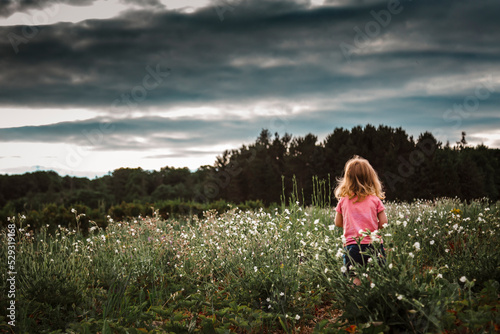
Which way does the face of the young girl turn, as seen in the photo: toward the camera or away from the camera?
away from the camera

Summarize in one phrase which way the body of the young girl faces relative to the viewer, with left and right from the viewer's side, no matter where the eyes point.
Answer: facing away from the viewer

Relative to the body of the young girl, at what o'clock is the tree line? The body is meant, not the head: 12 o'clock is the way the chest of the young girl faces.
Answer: The tree line is roughly at 12 o'clock from the young girl.
